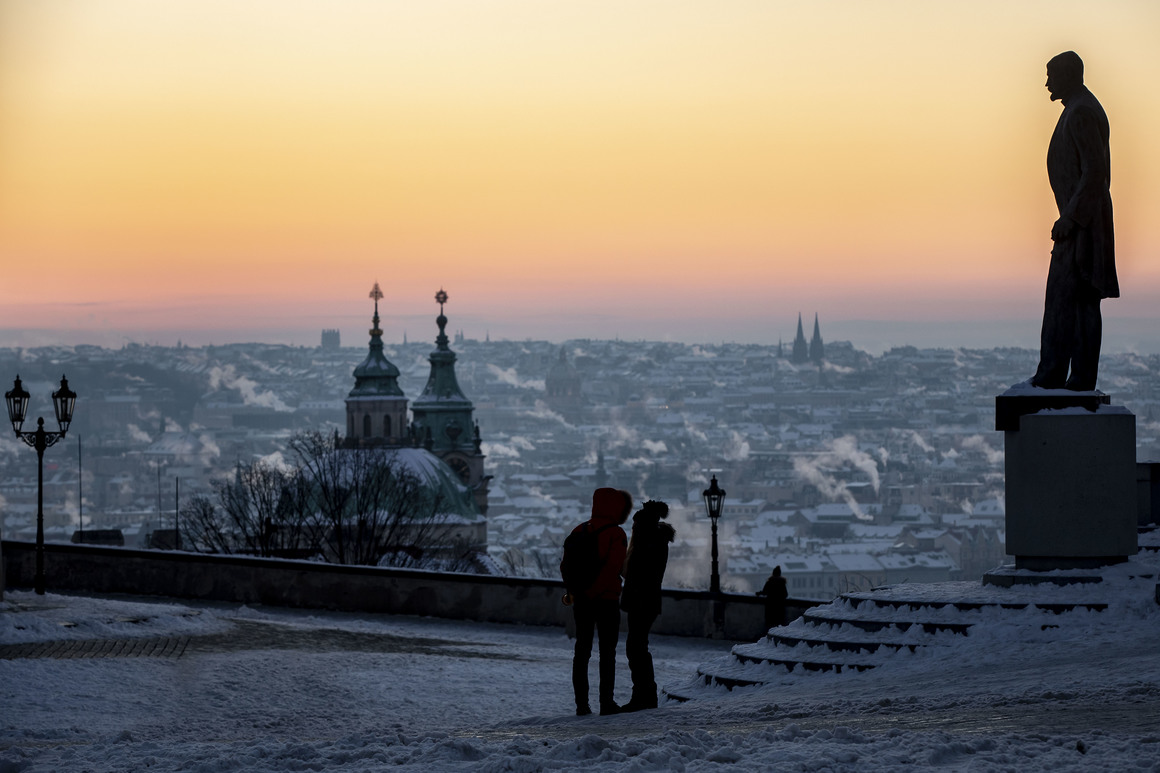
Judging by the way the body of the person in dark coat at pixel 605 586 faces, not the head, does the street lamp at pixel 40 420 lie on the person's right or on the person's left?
on the person's left

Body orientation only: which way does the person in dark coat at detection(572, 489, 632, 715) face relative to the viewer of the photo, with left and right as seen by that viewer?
facing to the right of the viewer

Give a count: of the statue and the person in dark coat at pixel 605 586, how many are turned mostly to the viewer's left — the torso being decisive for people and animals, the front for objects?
1

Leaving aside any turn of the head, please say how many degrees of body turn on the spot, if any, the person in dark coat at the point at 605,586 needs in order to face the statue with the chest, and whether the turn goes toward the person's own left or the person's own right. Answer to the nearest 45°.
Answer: approximately 45° to the person's own left

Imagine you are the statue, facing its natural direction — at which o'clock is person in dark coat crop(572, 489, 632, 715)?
The person in dark coat is roughly at 10 o'clock from the statue.

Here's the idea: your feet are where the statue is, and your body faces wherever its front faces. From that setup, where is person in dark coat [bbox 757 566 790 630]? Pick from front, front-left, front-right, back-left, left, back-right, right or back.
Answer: front-right

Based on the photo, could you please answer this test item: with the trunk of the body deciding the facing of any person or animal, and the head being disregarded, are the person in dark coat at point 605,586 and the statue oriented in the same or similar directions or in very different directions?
very different directions

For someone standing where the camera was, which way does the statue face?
facing to the left of the viewer
